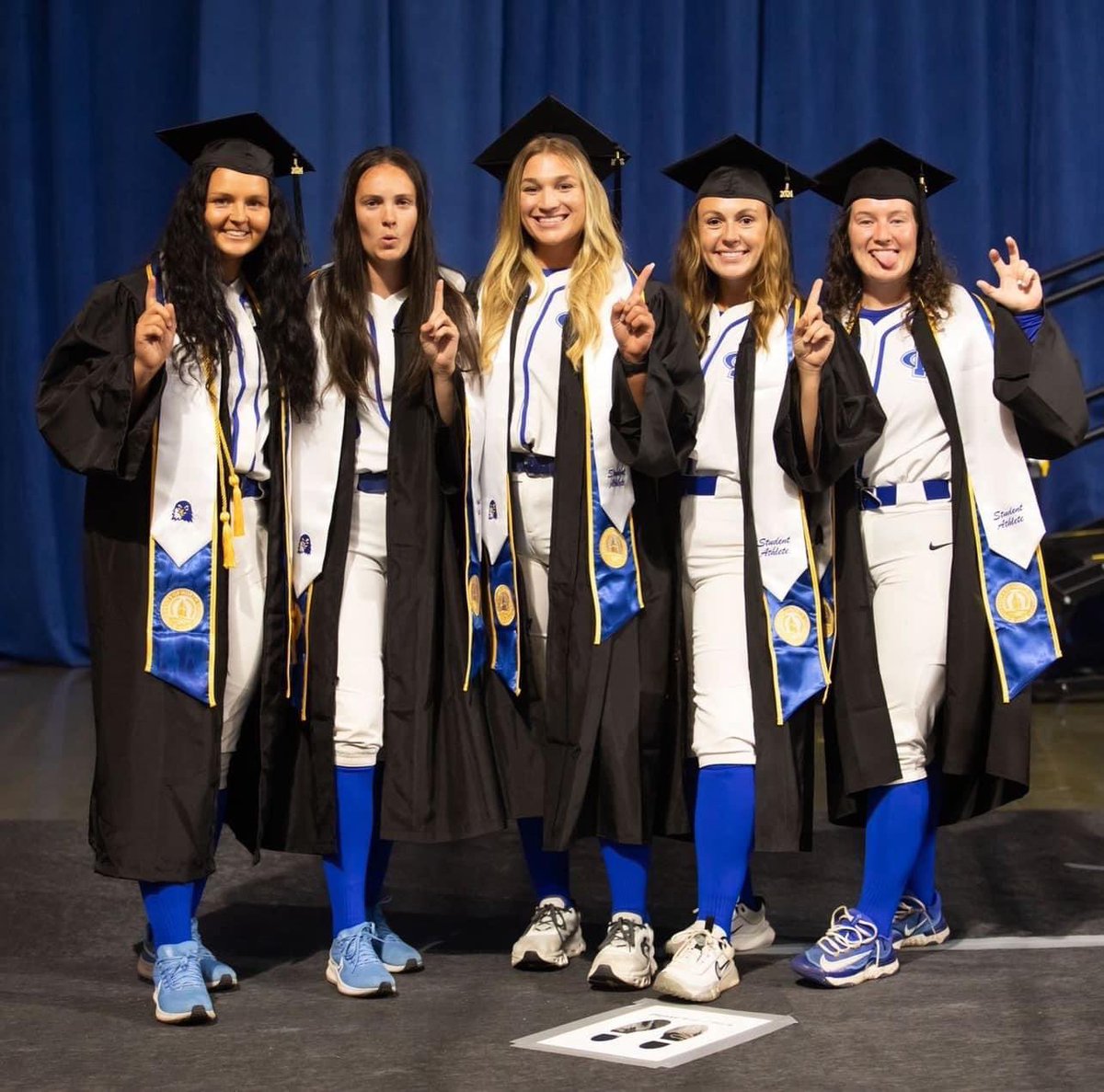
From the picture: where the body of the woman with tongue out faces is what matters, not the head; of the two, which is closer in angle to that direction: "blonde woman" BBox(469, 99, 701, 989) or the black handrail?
the blonde woman

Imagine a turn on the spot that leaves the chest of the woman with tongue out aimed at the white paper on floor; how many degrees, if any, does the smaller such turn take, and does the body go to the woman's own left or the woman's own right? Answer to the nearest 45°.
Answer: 0° — they already face it

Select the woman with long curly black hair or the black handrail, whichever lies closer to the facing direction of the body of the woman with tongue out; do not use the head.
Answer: the woman with long curly black hair

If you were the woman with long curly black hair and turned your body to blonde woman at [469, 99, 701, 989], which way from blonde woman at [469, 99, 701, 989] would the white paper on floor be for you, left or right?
right

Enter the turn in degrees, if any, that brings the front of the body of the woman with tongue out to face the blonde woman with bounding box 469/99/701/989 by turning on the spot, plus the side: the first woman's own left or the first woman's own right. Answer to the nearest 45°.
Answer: approximately 45° to the first woman's own right

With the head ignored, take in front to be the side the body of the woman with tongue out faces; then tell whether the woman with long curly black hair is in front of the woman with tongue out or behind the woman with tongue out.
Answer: in front
